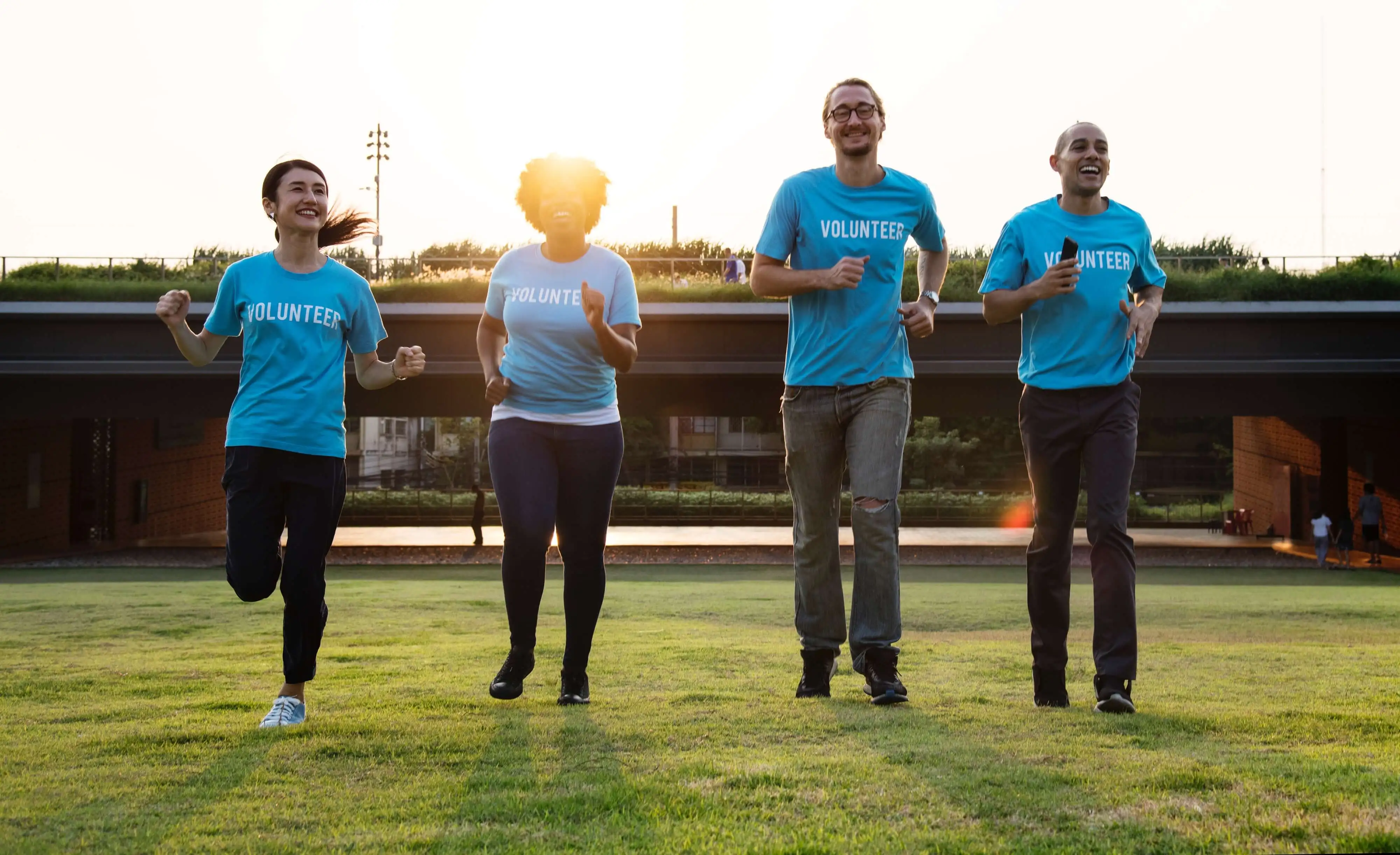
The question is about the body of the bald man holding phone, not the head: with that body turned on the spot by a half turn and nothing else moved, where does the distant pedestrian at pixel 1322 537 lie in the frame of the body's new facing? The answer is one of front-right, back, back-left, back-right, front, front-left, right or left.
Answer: front

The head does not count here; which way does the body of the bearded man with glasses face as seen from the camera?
toward the camera

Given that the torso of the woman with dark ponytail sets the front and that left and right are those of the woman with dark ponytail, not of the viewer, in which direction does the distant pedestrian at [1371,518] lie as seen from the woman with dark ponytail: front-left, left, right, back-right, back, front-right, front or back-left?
back-left

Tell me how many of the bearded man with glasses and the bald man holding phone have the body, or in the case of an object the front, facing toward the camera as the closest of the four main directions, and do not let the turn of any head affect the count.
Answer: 2

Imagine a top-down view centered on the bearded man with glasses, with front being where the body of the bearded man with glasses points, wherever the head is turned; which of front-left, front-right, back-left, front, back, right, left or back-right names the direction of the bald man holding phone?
left

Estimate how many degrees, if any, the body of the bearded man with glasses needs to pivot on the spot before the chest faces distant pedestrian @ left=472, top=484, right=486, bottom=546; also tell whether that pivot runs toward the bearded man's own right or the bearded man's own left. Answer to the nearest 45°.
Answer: approximately 180°

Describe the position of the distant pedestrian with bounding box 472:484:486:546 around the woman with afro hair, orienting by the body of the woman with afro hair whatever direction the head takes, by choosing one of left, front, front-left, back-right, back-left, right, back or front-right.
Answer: back

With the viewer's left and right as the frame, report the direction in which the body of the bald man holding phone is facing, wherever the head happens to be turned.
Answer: facing the viewer

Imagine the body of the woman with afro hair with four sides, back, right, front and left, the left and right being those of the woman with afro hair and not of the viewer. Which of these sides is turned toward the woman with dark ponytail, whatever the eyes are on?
right

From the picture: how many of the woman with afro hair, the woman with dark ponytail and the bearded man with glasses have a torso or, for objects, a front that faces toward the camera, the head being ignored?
3

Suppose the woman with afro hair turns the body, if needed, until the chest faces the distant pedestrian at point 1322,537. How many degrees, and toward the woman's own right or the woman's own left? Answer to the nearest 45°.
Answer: approximately 135° to the woman's own left

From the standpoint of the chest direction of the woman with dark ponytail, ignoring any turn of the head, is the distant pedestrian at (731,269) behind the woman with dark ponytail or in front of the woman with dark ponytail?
behind

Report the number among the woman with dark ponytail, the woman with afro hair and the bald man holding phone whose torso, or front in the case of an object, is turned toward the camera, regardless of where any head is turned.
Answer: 3
